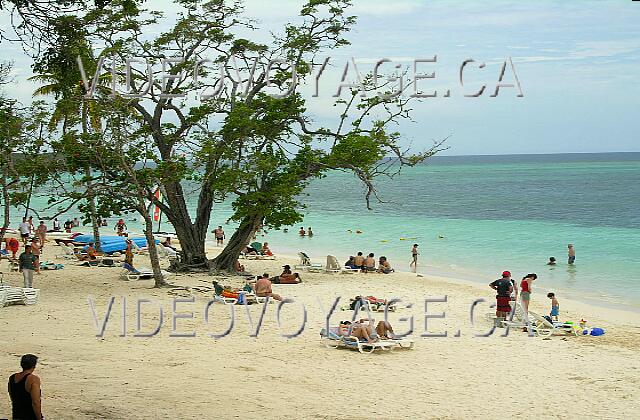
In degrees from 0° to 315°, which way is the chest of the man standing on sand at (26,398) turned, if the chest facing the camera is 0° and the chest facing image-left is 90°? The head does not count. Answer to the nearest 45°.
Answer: approximately 225°

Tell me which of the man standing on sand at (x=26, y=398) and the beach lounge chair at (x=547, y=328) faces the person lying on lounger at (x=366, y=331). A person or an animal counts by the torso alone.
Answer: the man standing on sand

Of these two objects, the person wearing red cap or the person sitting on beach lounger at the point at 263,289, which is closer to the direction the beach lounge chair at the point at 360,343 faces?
the person wearing red cap

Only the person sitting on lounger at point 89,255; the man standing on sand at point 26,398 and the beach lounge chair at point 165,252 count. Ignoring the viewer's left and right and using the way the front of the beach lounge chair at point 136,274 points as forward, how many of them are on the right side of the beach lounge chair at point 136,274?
1

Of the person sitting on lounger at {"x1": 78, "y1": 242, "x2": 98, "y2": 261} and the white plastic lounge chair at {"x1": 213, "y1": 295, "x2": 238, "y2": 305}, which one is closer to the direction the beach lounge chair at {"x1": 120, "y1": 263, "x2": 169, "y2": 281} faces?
the white plastic lounge chair

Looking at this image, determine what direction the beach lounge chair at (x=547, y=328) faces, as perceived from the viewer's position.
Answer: facing to the right of the viewer

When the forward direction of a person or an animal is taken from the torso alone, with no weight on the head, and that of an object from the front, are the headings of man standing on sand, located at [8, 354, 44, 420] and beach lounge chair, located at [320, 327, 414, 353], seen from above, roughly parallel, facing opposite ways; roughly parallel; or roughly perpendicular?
roughly perpendicular

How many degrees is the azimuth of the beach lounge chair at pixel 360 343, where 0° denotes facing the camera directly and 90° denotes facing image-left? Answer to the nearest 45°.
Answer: approximately 270°

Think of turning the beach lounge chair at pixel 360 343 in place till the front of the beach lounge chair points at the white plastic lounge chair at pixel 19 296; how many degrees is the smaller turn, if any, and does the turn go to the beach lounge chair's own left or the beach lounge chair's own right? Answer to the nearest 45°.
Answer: approximately 180°

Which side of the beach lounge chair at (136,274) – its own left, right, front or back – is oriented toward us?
right

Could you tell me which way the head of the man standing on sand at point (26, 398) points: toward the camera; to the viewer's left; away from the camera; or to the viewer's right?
away from the camera

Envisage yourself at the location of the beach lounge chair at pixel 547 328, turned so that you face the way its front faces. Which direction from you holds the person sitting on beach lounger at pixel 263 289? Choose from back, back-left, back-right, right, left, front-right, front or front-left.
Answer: back
